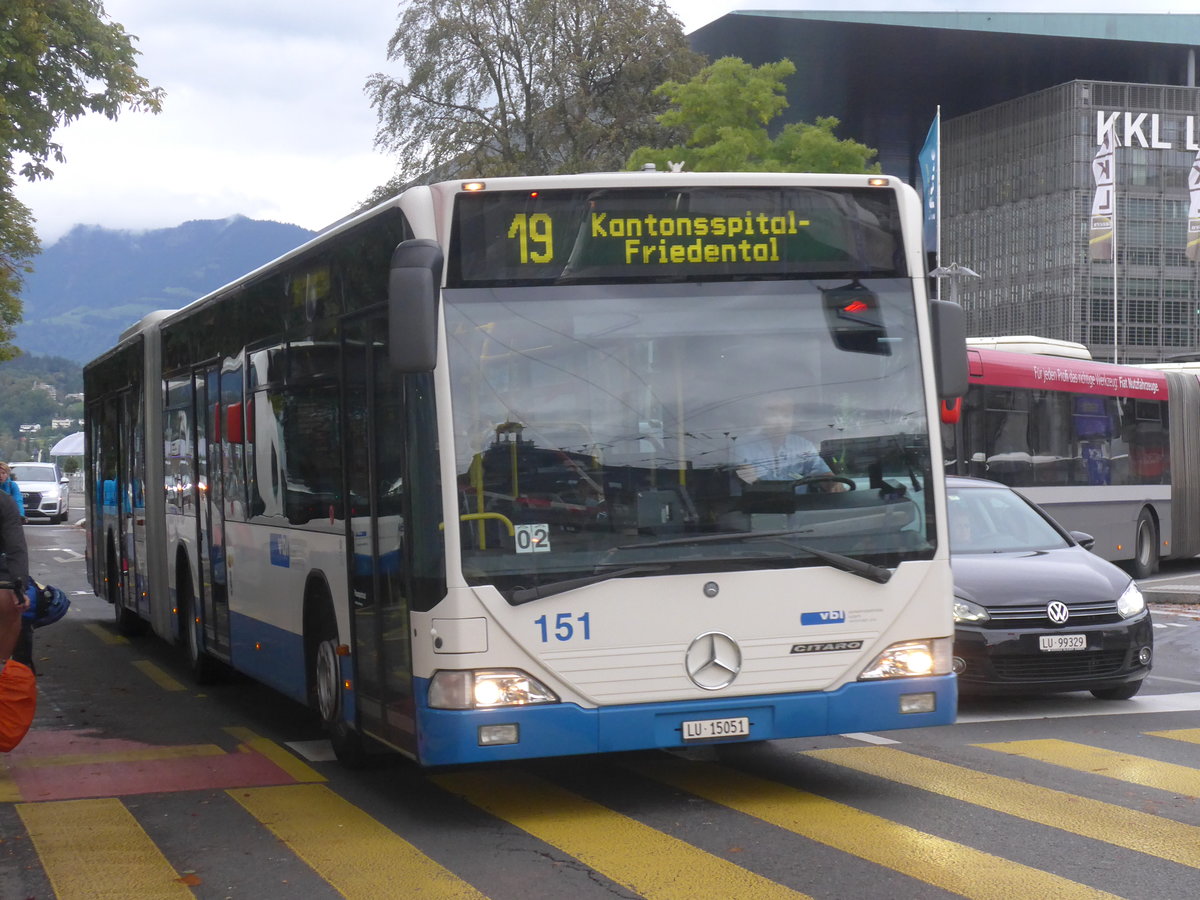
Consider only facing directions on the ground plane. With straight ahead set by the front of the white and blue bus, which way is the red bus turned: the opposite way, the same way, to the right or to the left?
to the right

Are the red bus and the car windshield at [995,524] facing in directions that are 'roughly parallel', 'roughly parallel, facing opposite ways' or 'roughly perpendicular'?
roughly perpendicular

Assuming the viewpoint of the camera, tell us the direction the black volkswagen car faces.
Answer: facing the viewer and to the right of the viewer

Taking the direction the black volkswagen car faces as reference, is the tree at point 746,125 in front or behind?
behind

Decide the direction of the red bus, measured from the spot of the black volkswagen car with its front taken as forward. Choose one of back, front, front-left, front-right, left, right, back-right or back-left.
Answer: back-left

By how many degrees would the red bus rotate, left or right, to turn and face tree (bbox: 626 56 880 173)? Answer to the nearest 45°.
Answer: approximately 90° to its right

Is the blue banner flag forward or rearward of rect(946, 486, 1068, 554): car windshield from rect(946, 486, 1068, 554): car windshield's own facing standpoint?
rearward

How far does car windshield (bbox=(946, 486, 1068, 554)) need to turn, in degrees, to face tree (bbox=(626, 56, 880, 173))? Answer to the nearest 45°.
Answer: approximately 135° to its left

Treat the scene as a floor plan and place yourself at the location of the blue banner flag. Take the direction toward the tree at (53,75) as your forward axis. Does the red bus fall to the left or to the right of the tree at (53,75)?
left

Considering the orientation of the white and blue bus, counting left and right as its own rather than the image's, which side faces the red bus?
left

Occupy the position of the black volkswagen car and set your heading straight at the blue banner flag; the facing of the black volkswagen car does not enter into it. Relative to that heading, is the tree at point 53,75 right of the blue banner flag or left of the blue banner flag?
left

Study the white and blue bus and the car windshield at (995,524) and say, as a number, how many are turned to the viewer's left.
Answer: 0

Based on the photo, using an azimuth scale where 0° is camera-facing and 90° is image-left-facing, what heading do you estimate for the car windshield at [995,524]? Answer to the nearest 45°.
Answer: approximately 315°

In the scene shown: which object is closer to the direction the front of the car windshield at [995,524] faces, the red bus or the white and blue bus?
the white and blue bus

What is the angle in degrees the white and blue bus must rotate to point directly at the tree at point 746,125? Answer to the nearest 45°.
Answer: approximately 135° to its left

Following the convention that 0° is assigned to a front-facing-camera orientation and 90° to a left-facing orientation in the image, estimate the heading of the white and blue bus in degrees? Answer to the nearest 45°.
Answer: approximately 315°

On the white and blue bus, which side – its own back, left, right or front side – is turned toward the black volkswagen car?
left

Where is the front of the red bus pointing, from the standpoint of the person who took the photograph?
facing the viewer and to the left of the viewer

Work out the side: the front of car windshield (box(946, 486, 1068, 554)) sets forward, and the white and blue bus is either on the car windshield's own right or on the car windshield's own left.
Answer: on the car windshield's own right
